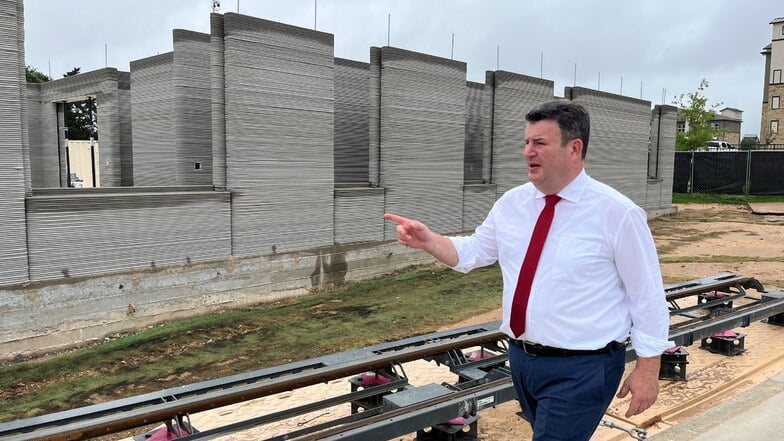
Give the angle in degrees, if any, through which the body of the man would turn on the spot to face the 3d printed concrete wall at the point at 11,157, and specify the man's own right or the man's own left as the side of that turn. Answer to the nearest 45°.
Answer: approximately 90° to the man's own right

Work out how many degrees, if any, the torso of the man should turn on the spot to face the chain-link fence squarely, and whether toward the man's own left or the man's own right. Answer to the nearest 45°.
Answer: approximately 135° to the man's own right

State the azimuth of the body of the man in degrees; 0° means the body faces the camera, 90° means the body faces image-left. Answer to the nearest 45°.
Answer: approximately 45°

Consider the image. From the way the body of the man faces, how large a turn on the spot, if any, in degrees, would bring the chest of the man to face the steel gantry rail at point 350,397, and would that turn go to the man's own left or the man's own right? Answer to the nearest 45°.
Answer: approximately 90° to the man's own right

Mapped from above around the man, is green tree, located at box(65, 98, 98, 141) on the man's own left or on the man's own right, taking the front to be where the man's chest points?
on the man's own right

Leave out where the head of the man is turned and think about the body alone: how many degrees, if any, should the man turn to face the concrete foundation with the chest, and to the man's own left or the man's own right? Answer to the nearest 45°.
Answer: approximately 90° to the man's own right

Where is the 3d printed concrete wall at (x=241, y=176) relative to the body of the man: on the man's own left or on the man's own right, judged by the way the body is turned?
on the man's own right

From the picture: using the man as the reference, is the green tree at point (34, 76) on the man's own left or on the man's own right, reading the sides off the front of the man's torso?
on the man's own right

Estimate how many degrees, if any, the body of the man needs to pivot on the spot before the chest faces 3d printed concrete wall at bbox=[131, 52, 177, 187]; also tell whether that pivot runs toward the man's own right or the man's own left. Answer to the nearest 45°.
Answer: approximately 90° to the man's own right
